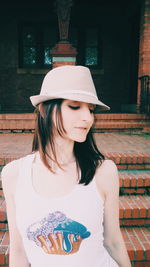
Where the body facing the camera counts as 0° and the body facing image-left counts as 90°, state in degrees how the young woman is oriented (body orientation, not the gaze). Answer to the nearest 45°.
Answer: approximately 0°
